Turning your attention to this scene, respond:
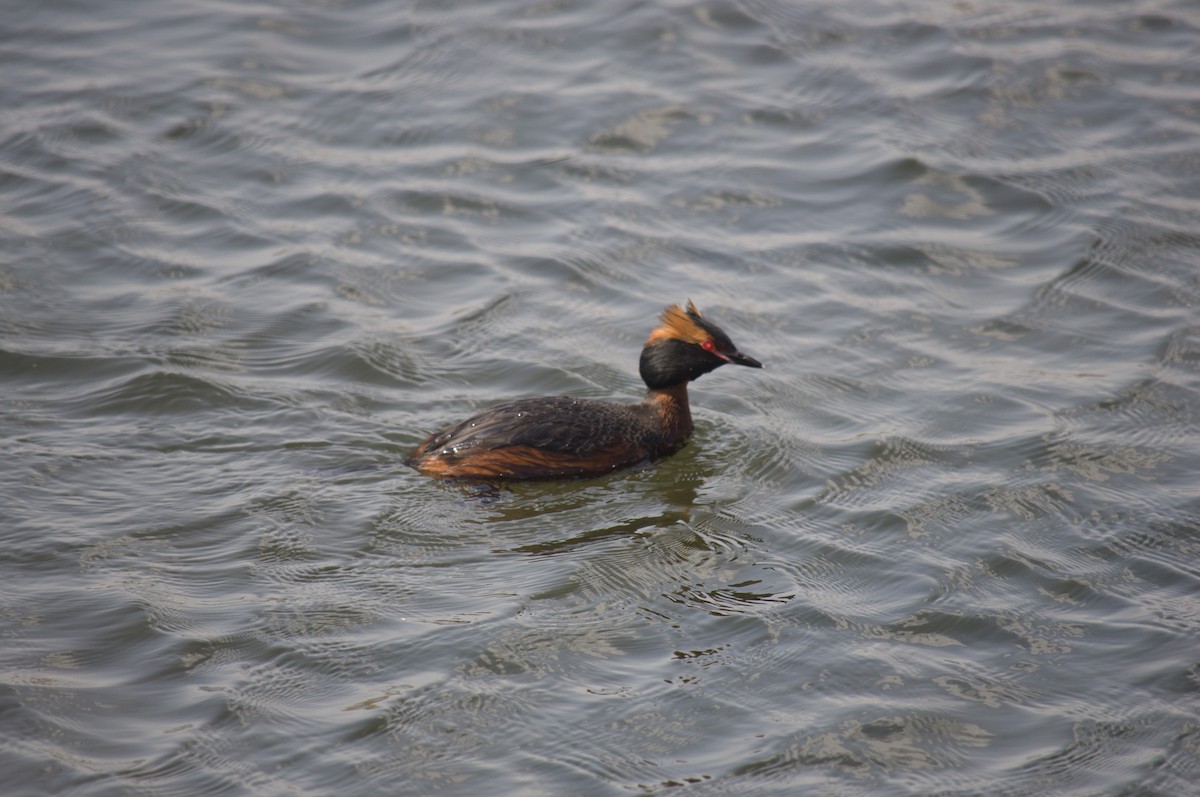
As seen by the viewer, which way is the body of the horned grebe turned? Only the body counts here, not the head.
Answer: to the viewer's right
